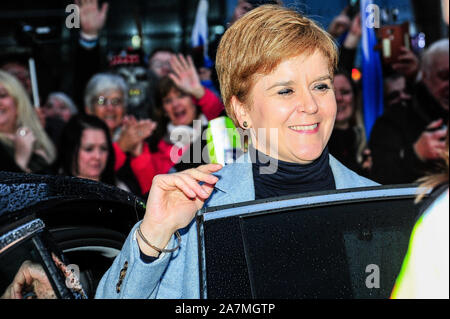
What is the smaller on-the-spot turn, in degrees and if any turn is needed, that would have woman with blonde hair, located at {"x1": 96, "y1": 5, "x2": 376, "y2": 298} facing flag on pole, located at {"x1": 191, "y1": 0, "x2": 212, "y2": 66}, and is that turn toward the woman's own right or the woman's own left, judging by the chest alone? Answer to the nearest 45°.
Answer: approximately 135° to the woman's own left

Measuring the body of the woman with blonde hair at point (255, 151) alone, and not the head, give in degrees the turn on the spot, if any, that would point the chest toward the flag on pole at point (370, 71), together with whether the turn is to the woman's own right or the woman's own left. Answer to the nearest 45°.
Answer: approximately 135° to the woman's own left

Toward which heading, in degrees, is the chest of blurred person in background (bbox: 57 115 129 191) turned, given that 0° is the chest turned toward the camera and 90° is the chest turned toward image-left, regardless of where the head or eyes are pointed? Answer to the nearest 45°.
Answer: approximately 315°

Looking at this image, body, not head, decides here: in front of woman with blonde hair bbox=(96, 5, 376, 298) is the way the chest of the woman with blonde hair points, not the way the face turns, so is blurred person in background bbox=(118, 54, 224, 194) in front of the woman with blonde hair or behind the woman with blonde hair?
behind

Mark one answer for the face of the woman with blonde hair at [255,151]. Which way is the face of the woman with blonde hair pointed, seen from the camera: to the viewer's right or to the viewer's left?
to the viewer's right

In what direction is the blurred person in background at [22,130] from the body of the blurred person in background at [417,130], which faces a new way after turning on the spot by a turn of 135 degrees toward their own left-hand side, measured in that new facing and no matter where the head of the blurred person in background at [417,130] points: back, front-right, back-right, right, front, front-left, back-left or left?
left
